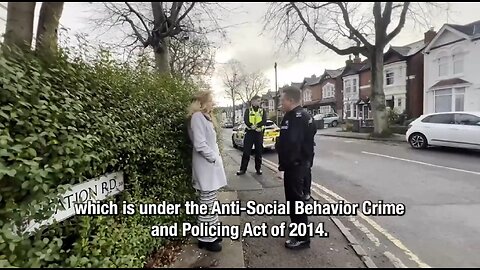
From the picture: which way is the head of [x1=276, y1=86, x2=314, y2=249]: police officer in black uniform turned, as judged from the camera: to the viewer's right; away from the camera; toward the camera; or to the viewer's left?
to the viewer's left

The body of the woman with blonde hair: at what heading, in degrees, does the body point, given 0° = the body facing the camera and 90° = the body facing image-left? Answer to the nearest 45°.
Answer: approximately 270°

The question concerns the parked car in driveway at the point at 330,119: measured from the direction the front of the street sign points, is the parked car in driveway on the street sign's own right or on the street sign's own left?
on the street sign's own left

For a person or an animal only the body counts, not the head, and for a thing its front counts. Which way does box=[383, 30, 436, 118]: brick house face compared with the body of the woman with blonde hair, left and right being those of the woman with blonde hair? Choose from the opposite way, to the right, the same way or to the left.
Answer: the opposite way

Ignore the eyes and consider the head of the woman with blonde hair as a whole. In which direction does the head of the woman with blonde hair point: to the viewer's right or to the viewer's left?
to the viewer's right

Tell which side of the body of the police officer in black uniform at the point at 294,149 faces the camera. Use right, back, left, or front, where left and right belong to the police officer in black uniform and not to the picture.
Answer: left

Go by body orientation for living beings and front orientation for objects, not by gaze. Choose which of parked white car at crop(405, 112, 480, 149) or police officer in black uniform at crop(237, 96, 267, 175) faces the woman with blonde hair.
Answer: the police officer in black uniform

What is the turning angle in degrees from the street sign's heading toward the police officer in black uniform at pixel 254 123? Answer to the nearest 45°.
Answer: approximately 90° to its left

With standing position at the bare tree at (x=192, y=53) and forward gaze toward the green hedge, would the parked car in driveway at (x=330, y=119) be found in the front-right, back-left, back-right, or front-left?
back-left

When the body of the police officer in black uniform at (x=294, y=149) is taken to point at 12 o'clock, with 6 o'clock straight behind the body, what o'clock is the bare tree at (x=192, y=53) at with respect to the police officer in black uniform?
The bare tree is roughly at 2 o'clock from the police officer in black uniform.

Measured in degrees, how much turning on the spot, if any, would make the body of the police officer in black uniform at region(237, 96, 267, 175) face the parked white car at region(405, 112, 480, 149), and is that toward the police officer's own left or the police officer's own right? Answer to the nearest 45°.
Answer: approximately 135° to the police officer's own left
